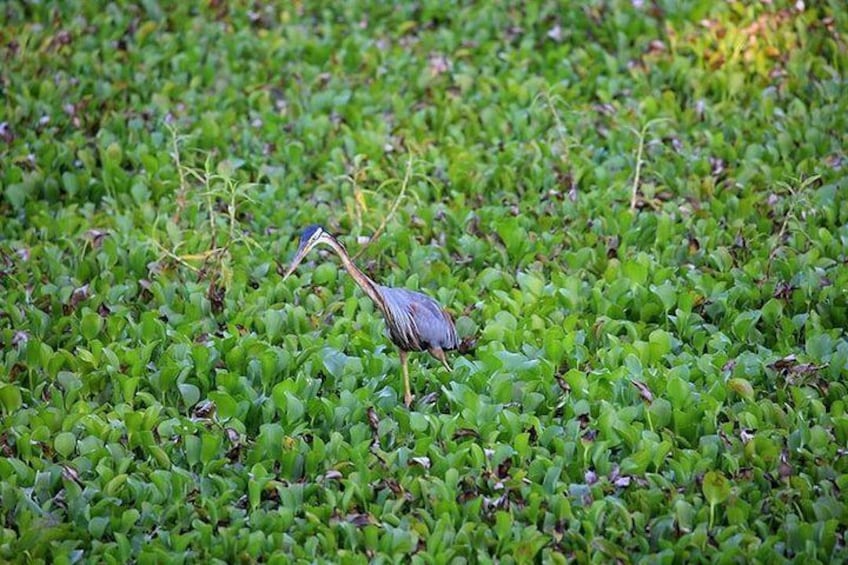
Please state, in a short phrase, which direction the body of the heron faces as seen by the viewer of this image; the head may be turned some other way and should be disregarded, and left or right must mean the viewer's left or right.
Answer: facing to the left of the viewer
